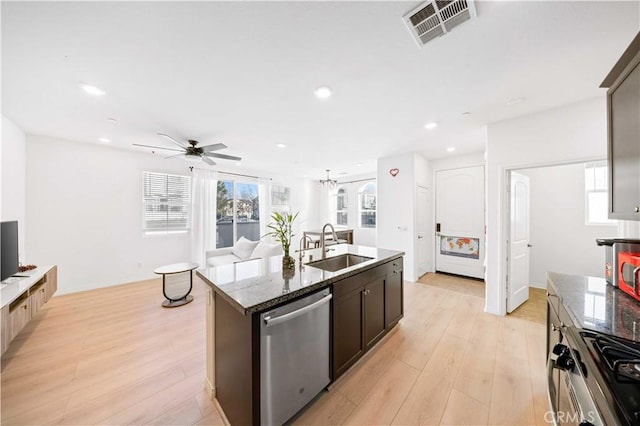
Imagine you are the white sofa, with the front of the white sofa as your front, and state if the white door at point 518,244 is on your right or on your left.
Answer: on your left

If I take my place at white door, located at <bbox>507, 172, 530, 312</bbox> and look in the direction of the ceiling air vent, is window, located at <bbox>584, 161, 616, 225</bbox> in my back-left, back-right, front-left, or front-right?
back-left

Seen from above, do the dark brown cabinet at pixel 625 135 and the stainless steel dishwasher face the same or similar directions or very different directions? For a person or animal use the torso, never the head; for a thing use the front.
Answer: very different directions

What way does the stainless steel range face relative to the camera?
to the viewer's left

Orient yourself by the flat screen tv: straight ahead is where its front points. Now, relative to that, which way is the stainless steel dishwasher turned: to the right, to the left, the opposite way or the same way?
to the right

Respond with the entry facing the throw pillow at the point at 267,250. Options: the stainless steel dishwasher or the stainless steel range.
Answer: the stainless steel range

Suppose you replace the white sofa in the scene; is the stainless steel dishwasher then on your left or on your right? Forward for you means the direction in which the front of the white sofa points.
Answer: on your left

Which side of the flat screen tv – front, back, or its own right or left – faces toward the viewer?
right

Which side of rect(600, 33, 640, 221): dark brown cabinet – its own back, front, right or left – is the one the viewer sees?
left

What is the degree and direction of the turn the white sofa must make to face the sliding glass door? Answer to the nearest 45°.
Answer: approximately 135° to its right
